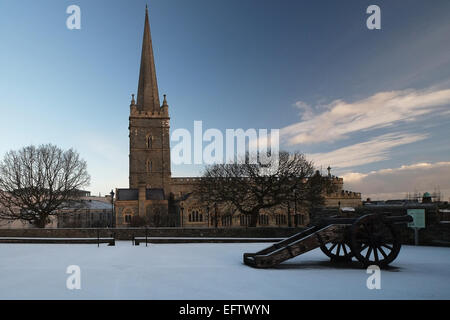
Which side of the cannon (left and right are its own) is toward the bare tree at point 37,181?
left

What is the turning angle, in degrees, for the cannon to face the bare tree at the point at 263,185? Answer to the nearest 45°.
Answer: approximately 45° to its left

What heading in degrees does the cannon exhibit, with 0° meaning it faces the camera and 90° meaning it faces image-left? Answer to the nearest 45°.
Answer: approximately 225°
